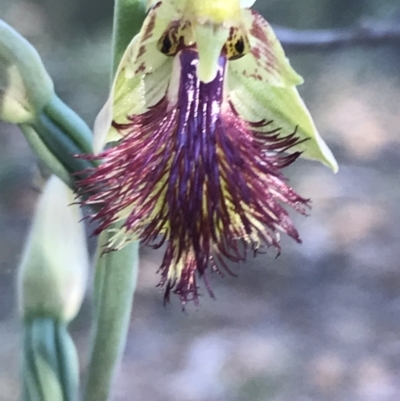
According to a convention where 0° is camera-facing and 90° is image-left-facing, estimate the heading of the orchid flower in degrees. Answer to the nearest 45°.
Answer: approximately 0°

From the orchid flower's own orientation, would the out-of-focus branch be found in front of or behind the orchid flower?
behind
